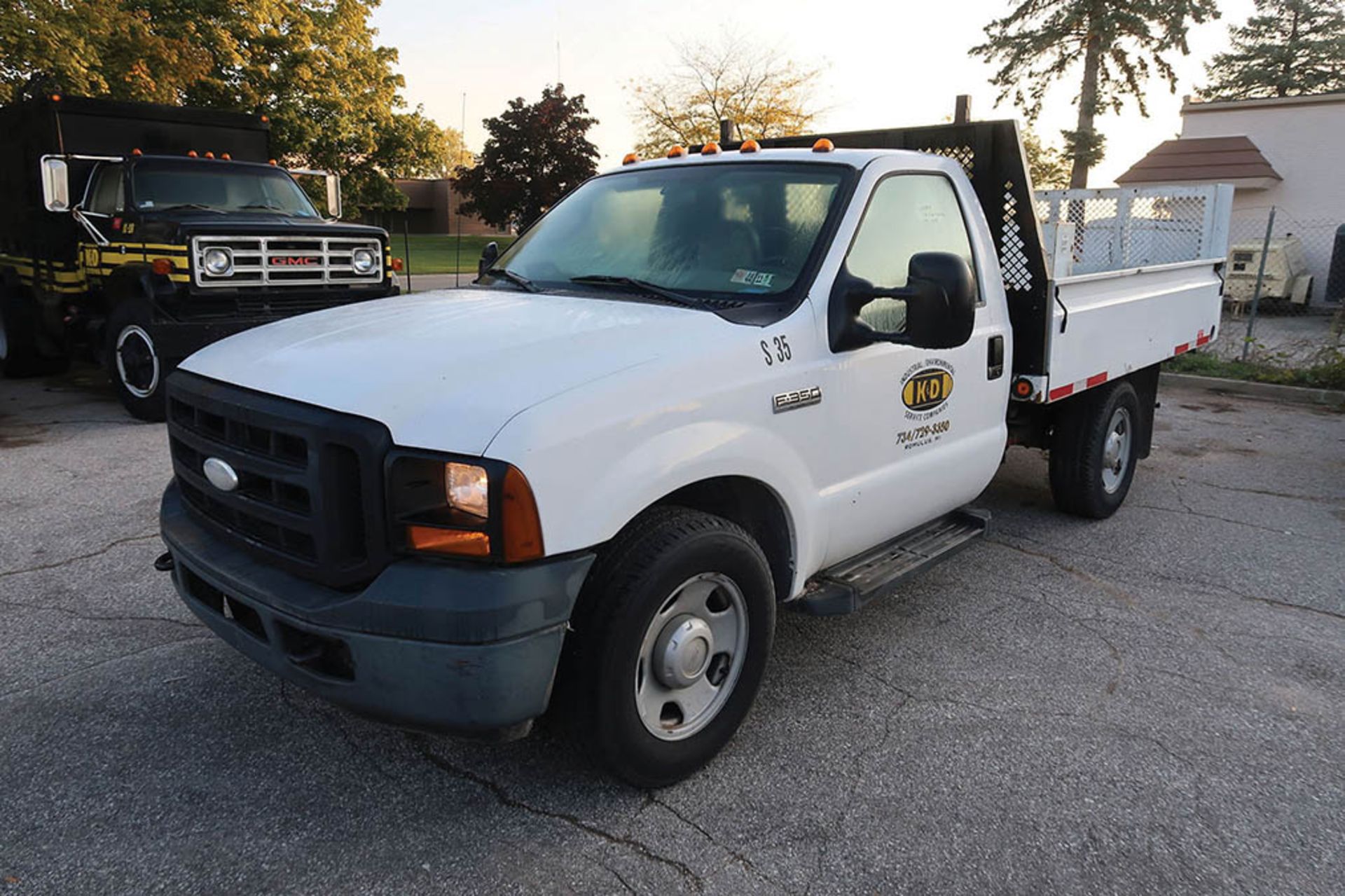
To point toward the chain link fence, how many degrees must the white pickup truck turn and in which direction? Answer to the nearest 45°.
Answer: approximately 180°

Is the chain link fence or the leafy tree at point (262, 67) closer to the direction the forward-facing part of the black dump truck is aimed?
the chain link fence

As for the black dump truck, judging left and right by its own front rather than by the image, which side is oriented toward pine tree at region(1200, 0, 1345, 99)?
left

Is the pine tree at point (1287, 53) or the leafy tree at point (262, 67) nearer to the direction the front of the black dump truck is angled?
the pine tree

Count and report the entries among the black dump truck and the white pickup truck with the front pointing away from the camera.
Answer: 0

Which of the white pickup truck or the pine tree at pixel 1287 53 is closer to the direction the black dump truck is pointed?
the white pickup truck

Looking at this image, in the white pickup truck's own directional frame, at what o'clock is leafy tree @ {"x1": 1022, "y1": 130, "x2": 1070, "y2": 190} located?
The leafy tree is roughly at 5 o'clock from the white pickup truck.

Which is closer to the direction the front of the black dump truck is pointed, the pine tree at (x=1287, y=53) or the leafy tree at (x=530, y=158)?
the pine tree

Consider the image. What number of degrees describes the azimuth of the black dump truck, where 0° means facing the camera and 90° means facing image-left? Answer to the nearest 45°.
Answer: approximately 315°

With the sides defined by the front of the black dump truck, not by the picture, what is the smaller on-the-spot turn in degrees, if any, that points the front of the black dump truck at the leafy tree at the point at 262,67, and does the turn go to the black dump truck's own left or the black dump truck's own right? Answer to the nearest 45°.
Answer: approximately 135° to the black dump truck's own left

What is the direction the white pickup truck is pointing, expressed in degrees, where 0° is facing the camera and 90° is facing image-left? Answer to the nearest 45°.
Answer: approximately 45°
